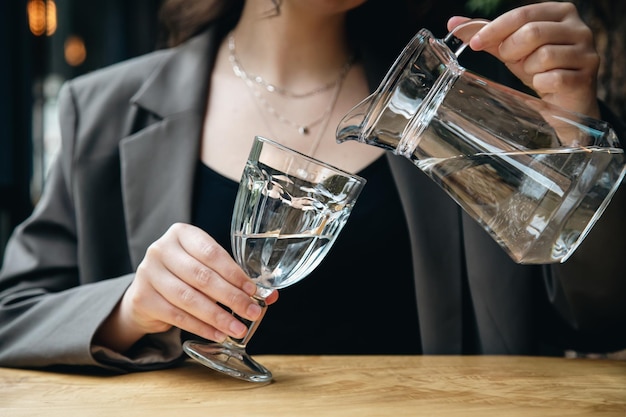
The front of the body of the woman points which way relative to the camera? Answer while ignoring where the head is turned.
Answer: toward the camera
